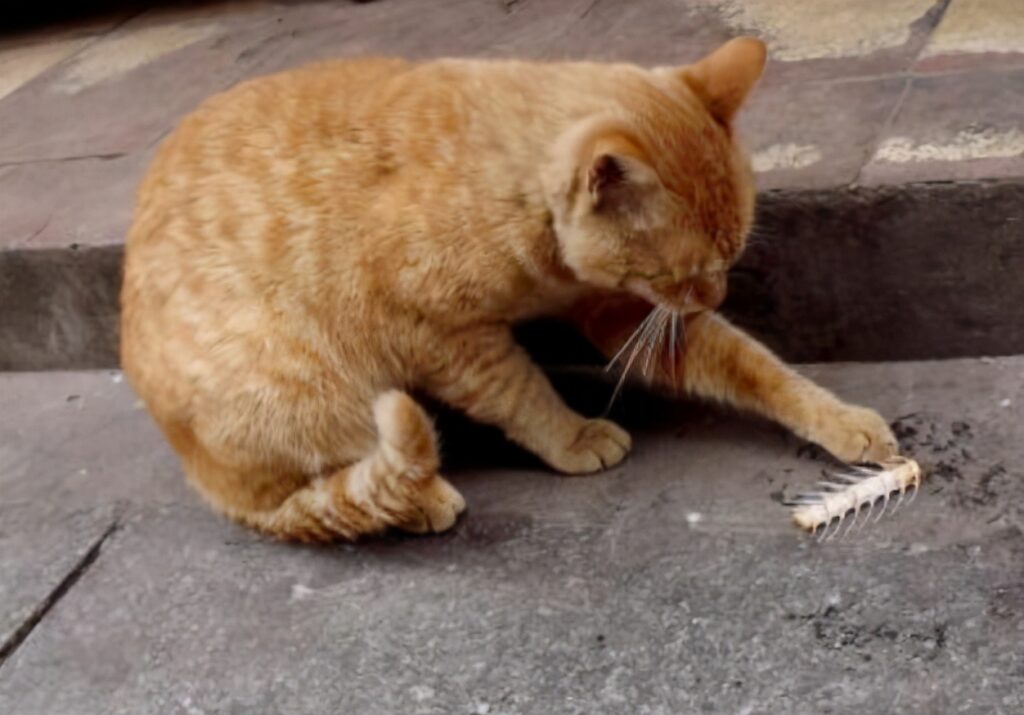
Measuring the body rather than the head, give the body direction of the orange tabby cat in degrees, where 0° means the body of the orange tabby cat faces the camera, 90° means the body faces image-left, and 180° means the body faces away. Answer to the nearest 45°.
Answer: approximately 270°
